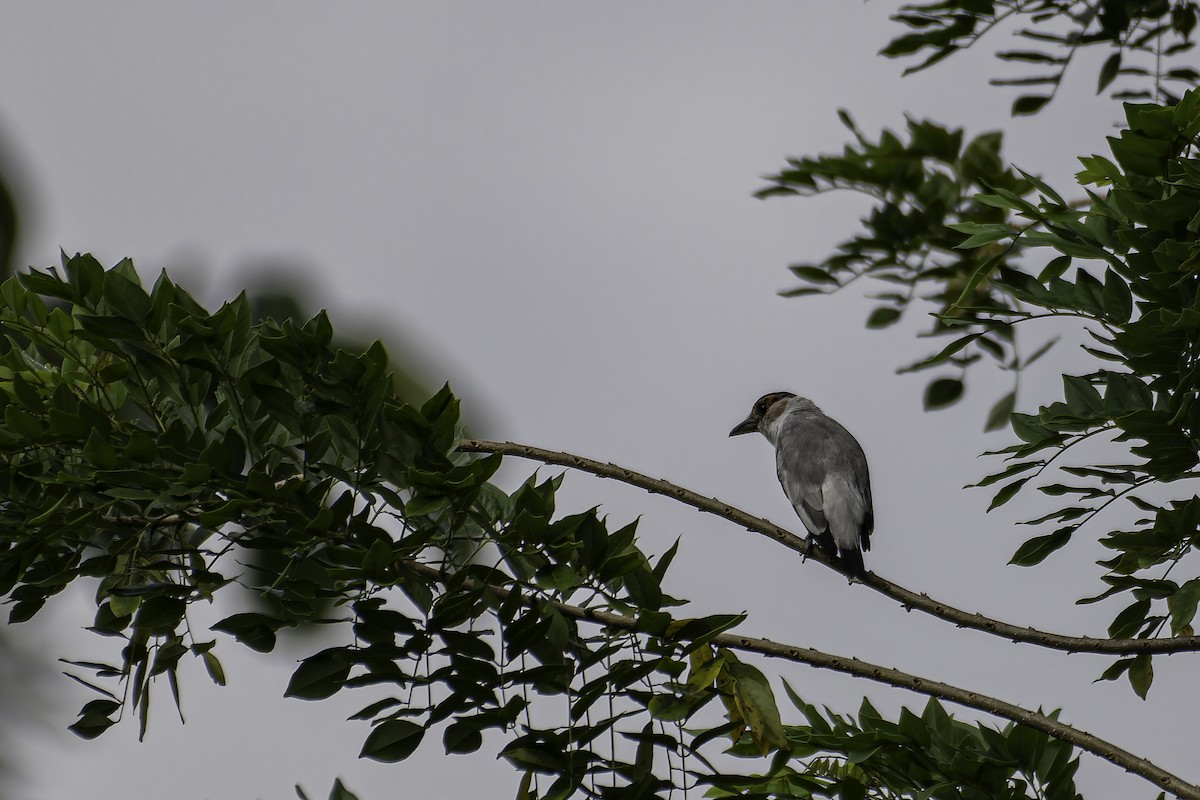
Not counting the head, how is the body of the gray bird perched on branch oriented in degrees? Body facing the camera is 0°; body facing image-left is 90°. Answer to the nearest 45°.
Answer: approximately 135°
